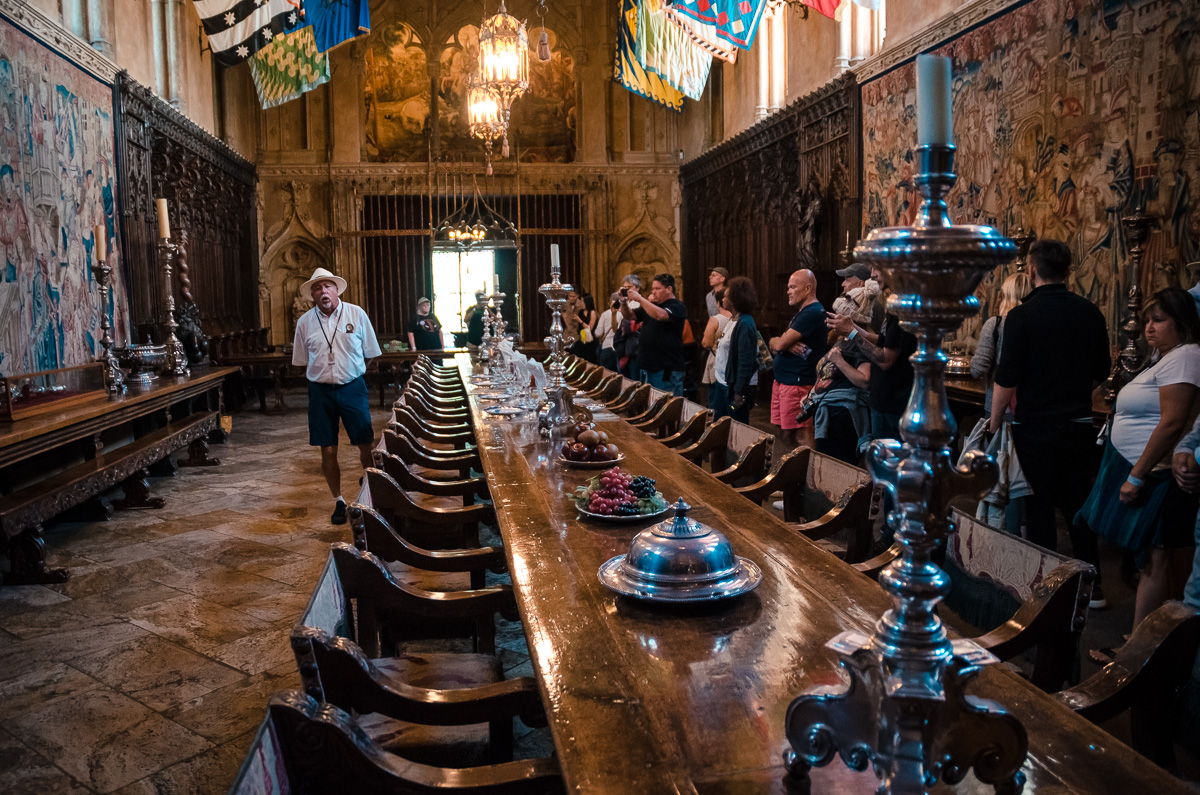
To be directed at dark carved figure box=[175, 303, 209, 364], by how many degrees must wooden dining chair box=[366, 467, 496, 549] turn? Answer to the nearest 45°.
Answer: approximately 90° to its left

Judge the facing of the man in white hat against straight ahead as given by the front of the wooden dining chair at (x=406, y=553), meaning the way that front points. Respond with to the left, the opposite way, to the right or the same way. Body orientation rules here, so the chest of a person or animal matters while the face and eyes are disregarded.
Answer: to the right

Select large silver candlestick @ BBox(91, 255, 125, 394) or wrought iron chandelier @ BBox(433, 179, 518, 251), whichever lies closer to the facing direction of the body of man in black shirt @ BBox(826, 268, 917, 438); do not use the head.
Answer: the large silver candlestick

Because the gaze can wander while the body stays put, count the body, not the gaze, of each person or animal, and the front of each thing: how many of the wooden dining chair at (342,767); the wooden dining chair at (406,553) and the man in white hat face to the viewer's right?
2

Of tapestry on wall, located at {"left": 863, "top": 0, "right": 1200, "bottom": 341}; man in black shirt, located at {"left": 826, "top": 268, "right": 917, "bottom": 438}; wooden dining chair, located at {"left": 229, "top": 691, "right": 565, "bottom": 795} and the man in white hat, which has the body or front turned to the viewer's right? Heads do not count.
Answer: the wooden dining chair

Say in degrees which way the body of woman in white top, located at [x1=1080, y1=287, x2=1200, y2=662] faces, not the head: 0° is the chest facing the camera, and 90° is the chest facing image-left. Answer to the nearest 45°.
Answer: approximately 90°

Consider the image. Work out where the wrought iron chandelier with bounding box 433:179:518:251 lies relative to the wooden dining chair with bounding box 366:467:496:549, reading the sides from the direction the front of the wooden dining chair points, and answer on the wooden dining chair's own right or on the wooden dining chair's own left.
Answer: on the wooden dining chair's own left

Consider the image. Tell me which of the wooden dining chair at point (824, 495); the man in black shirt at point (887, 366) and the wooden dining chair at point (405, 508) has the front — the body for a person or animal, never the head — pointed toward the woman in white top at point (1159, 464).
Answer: the wooden dining chair at point (405, 508)

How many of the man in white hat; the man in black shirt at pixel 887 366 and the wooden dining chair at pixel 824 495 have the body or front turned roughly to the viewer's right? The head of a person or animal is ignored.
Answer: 0

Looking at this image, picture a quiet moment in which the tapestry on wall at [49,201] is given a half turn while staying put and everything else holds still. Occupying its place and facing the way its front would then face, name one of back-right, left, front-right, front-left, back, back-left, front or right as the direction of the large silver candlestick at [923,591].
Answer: back-left

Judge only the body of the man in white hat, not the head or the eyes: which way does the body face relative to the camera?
toward the camera

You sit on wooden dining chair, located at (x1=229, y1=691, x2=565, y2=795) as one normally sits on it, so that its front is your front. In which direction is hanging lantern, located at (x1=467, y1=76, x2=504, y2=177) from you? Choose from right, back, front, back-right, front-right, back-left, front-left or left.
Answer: left

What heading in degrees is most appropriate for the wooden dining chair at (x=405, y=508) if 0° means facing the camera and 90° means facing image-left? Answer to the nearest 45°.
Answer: approximately 270°

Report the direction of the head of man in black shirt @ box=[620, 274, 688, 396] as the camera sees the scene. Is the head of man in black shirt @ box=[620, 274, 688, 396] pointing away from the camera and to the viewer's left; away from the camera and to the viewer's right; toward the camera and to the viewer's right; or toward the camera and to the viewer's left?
toward the camera and to the viewer's left

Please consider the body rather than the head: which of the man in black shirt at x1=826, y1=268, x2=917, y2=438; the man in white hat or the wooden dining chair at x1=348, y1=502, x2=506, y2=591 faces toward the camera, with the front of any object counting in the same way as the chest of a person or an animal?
the man in white hat
